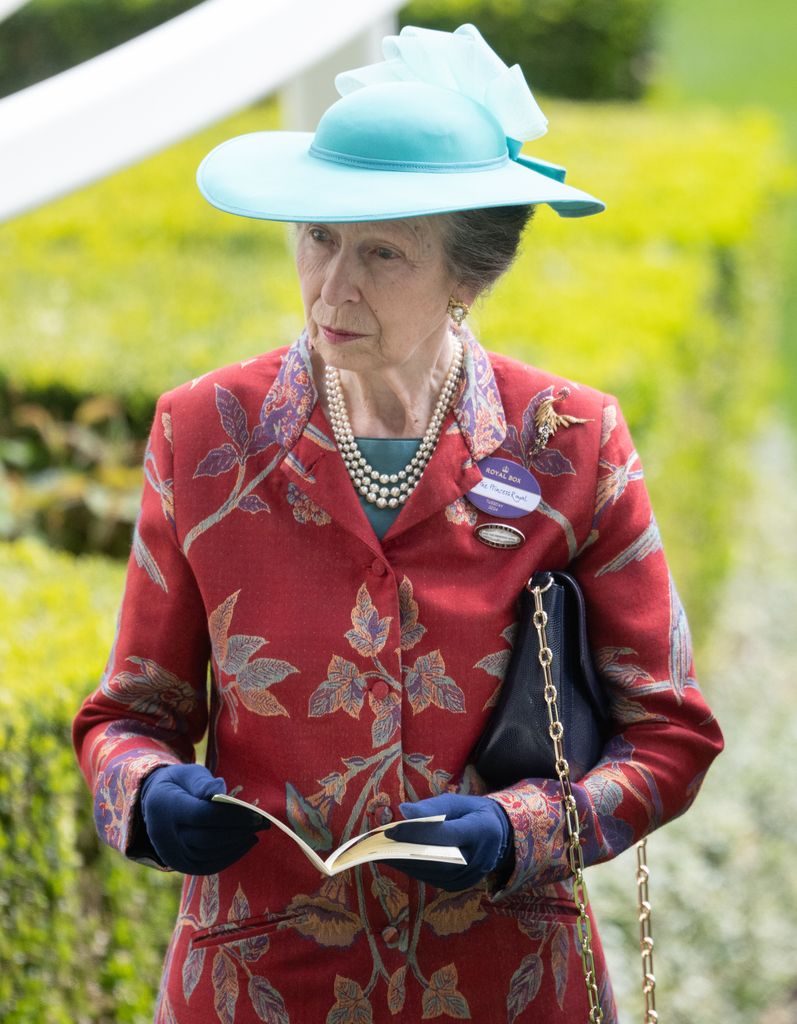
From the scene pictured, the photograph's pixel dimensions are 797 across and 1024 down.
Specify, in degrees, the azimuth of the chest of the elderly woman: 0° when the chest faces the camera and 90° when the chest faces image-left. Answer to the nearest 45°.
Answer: approximately 0°

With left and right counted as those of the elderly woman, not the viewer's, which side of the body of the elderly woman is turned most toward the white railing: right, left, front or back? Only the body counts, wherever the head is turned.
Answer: back
